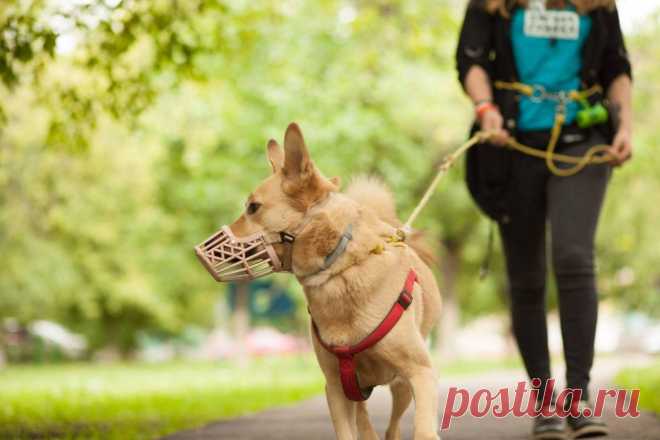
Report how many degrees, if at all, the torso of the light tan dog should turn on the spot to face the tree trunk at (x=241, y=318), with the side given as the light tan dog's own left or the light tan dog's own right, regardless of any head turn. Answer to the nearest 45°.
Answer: approximately 135° to the light tan dog's own right

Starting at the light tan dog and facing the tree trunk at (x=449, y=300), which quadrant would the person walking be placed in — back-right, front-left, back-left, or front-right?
front-right

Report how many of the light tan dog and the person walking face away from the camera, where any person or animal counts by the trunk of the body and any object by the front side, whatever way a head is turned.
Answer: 0

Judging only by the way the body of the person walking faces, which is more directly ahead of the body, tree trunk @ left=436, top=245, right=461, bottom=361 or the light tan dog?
the light tan dog

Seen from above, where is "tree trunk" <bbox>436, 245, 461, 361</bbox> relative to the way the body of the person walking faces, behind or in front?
behind

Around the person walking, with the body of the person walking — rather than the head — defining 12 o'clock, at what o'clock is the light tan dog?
The light tan dog is roughly at 1 o'clock from the person walking.

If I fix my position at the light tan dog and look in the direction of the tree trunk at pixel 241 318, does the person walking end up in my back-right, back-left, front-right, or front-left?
front-right

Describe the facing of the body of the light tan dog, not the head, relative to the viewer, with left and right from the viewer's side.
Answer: facing the viewer and to the left of the viewer

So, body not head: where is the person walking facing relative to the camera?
toward the camera

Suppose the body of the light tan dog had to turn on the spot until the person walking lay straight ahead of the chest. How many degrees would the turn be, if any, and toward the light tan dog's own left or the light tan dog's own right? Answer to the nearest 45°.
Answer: approximately 180°

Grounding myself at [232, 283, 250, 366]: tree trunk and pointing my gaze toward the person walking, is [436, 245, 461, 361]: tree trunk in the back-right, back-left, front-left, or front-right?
front-left

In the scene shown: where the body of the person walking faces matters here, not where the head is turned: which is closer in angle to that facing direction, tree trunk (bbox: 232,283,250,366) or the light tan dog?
the light tan dog

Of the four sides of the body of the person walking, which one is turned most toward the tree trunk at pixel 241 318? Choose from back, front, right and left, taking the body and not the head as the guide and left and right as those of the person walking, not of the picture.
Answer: back

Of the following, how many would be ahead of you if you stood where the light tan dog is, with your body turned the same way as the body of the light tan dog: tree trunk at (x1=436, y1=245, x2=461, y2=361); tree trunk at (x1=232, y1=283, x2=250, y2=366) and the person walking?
0
